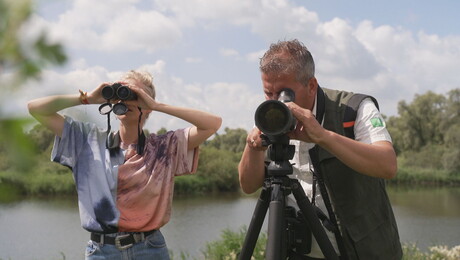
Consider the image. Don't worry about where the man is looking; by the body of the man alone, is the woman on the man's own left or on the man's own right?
on the man's own right

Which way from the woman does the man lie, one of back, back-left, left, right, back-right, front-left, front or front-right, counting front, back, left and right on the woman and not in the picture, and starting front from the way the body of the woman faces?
front-left

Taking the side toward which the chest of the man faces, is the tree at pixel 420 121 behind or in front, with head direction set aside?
behind

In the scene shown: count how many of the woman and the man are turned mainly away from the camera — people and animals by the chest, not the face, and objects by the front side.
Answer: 0

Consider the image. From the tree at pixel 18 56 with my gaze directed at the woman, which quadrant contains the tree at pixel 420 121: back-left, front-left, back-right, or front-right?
front-right

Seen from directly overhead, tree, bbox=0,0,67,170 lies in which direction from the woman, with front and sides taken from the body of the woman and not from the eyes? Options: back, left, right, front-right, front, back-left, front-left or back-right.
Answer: front

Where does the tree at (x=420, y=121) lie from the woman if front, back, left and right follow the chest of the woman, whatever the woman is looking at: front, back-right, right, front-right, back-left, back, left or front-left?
back-left

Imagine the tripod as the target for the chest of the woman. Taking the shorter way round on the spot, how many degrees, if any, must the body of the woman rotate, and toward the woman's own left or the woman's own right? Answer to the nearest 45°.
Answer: approximately 45° to the woman's own left

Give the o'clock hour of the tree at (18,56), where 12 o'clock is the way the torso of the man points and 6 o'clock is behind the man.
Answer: The tree is roughly at 11 o'clock from the man.

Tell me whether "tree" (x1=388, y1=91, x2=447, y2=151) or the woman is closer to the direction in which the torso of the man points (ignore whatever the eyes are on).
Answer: the woman

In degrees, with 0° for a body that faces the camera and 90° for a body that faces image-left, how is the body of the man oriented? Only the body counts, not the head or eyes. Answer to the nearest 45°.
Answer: approximately 45°

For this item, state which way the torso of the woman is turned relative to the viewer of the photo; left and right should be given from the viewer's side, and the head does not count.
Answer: facing the viewer

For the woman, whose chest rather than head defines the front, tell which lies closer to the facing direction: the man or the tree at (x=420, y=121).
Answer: the man

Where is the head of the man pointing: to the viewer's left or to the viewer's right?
to the viewer's left
